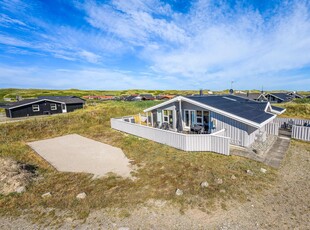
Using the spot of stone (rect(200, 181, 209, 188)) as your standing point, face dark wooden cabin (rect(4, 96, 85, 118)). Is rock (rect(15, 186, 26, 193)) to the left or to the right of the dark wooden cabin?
left

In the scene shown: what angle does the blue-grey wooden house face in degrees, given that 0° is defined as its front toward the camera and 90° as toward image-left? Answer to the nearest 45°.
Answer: approximately 45°

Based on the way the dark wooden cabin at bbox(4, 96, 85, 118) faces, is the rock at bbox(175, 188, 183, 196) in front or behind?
in front

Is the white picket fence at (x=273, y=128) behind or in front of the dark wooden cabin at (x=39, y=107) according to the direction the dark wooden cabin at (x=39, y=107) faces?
in front

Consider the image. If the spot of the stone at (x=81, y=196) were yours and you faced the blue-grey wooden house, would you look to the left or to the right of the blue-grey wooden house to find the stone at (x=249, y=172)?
right

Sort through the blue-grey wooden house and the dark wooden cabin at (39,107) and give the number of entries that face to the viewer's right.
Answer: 0

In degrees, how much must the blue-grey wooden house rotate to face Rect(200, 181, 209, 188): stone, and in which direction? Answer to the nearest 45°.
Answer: approximately 45° to its left

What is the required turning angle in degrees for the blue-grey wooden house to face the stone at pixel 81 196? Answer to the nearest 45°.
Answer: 0° — it already faces it
